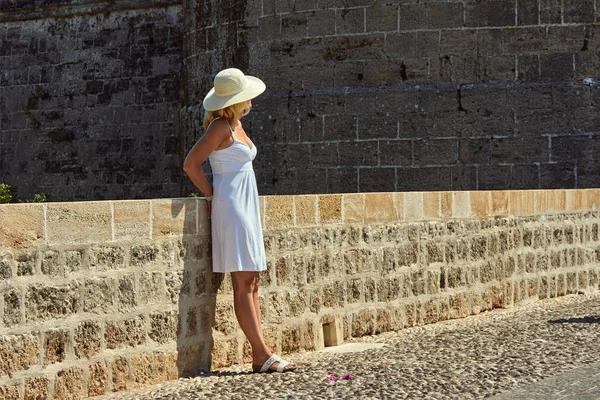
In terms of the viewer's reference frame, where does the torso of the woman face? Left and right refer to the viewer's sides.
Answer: facing to the right of the viewer

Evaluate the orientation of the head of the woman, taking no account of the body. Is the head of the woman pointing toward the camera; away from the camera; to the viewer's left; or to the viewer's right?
to the viewer's right
